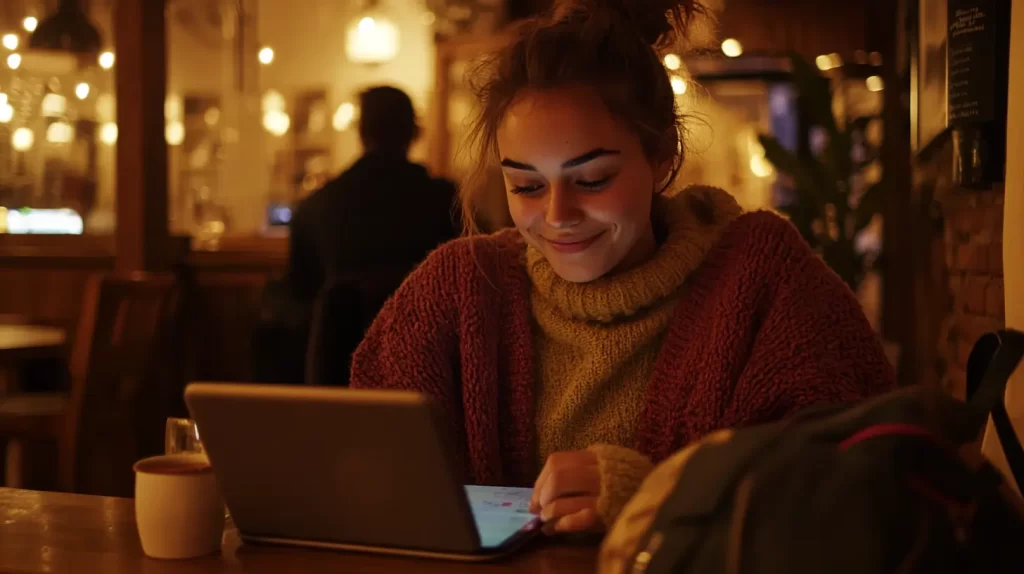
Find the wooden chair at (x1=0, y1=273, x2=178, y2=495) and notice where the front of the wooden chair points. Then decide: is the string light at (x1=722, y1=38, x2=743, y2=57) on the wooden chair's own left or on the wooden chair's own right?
on the wooden chair's own right

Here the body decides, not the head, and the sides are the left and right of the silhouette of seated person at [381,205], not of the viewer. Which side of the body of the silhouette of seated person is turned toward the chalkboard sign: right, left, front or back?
right

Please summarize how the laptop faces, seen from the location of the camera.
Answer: facing away from the viewer and to the right of the viewer

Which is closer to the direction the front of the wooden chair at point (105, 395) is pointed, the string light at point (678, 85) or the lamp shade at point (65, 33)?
the lamp shade

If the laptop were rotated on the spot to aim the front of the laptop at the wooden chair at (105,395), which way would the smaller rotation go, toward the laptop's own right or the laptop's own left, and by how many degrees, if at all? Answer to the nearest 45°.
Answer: approximately 45° to the laptop's own left

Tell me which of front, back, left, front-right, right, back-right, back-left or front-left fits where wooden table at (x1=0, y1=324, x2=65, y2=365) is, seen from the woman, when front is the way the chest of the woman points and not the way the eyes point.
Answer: back-right

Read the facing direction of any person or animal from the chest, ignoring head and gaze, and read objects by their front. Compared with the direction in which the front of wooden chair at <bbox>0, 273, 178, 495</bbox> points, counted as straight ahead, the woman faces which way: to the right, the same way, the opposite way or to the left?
to the left

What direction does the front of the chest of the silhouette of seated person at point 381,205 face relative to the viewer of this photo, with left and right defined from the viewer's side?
facing away from the viewer and to the right of the viewer

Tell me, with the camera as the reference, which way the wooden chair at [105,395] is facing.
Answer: facing away from the viewer and to the left of the viewer
